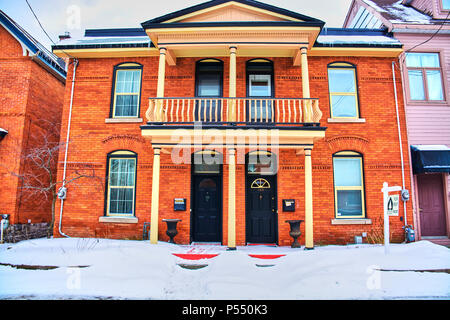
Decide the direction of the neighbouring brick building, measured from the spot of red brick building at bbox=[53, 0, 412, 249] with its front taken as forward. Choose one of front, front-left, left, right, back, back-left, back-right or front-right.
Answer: right

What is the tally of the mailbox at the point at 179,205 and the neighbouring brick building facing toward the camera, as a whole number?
2

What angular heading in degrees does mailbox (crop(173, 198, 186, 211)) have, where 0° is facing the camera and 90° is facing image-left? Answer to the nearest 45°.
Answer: approximately 0°

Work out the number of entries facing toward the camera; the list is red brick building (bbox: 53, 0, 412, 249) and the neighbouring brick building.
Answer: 2

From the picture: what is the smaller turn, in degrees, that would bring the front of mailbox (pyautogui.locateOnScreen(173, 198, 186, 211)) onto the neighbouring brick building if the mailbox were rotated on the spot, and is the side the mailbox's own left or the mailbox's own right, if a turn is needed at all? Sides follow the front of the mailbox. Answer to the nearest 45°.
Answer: approximately 90° to the mailbox's own right

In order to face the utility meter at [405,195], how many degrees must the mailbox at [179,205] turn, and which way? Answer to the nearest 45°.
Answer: approximately 90° to its left

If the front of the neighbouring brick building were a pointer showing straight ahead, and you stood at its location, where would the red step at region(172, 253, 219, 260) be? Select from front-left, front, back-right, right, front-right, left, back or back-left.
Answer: front-left
